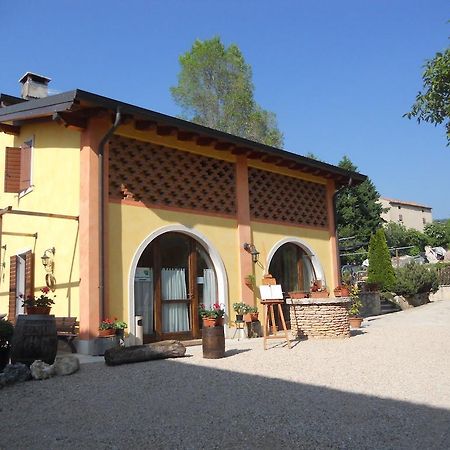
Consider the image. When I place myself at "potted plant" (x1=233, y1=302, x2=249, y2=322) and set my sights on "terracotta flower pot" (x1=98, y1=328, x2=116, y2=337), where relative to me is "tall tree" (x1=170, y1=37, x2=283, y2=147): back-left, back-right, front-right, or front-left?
back-right

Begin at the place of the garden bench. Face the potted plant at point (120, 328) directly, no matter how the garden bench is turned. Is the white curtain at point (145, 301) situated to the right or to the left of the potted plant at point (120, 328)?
left

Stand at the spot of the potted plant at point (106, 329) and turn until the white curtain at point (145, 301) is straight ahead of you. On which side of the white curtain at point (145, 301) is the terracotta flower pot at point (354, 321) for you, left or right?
right

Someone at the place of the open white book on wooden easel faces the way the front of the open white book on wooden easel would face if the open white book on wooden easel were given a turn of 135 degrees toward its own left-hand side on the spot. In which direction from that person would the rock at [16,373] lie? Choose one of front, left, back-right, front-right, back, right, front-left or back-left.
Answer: back

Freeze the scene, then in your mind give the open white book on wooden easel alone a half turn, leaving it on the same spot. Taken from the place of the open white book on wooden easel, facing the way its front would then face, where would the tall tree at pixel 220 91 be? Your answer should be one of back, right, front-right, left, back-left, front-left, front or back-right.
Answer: front

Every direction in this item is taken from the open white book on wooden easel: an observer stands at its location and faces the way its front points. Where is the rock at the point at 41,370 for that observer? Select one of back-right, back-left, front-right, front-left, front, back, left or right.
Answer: front-right

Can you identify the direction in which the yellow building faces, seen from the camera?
facing the viewer and to the right of the viewer

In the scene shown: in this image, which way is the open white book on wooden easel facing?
toward the camera

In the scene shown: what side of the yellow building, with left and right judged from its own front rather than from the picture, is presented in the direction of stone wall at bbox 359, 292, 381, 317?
left

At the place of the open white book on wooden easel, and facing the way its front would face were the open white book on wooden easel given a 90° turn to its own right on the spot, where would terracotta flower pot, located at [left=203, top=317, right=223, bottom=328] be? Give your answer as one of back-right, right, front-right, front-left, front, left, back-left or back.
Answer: front-left

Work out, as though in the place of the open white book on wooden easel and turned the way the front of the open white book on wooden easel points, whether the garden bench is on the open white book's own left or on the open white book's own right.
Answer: on the open white book's own right

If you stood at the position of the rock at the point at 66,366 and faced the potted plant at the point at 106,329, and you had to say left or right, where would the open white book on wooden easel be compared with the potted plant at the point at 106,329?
right

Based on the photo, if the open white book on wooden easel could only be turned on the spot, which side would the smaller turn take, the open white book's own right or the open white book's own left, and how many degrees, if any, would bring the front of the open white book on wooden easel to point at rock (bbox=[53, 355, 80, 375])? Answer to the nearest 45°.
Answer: approximately 45° to the open white book's own right

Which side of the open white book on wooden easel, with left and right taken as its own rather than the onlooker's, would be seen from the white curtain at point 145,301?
right
